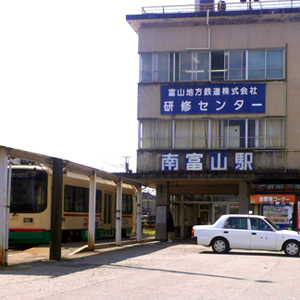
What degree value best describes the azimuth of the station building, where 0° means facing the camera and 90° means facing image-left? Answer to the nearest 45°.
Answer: approximately 0°

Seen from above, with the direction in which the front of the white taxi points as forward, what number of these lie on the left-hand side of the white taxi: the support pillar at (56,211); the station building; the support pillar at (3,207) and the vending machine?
2

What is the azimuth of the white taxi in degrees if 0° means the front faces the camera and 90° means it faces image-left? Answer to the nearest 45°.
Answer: approximately 270°

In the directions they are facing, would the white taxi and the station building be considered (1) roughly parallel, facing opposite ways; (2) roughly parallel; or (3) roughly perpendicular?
roughly perpendicular

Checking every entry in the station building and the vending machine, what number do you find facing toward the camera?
2

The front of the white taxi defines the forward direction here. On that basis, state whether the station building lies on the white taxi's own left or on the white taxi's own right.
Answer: on the white taxi's own left

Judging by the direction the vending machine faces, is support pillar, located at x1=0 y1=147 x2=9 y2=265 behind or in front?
in front

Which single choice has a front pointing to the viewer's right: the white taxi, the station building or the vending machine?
the white taxi

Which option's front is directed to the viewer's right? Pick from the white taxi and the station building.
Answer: the white taxi
